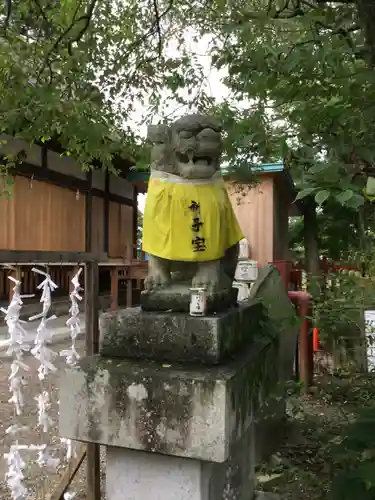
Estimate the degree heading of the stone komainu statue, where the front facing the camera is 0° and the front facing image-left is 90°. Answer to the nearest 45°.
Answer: approximately 0°

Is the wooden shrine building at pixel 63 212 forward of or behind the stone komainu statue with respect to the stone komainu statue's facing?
behind

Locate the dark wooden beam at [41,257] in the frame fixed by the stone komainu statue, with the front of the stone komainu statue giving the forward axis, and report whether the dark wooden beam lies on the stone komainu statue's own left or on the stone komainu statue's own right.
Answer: on the stone komainu statue's own right

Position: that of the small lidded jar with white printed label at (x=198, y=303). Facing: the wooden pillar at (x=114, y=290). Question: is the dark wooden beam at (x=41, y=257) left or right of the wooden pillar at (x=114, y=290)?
left

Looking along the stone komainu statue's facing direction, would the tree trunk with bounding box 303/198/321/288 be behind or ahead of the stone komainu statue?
behind

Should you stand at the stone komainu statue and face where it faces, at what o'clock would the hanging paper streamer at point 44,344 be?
The hanging paper streamer is roughly at 4 o'clock from the stone komainu statue.

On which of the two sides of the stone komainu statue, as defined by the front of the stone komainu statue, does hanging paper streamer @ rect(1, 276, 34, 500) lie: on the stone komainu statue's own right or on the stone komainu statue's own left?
on the stone komainu statue's own right

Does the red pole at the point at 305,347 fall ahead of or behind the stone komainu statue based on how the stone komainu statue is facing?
behind
